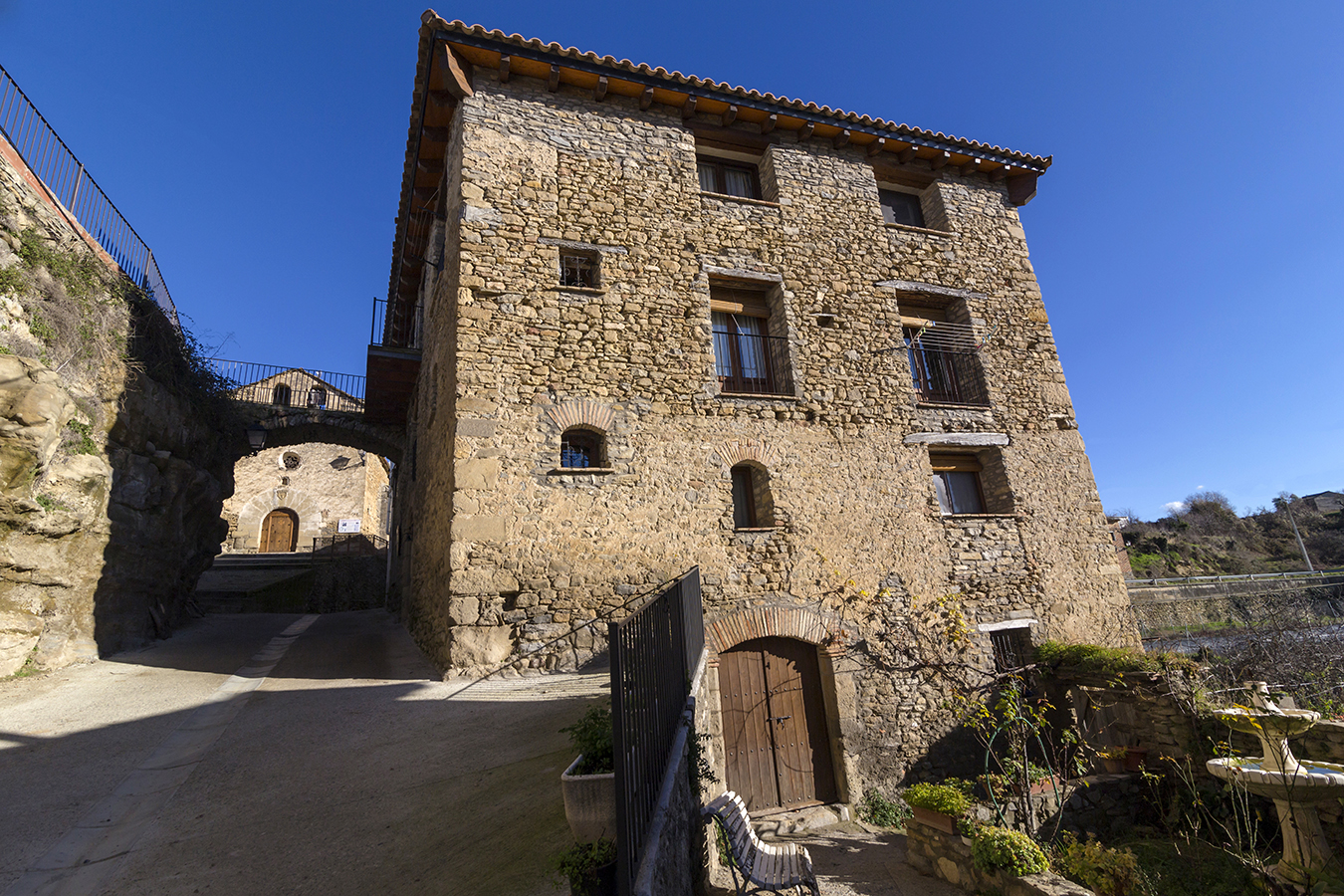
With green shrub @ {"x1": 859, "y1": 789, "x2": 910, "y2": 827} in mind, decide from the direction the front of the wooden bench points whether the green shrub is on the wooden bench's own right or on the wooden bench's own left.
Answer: on the wooden bench's own left

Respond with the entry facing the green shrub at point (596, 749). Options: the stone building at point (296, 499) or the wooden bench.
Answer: the stone building

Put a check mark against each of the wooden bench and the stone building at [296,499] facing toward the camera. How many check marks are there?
1

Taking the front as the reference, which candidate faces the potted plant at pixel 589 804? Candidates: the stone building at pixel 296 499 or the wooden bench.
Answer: the stone building

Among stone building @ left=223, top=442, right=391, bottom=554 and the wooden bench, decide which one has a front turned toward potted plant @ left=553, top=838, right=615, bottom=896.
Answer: the stone building

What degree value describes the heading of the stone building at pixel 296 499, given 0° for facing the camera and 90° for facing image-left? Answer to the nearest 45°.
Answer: approximately 0°

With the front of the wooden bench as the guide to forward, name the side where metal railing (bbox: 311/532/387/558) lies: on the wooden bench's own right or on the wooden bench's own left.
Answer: on the wooden bench's own left

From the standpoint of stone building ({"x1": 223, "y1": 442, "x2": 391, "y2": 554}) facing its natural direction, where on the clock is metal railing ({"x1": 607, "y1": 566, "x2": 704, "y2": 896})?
The metal railing is roughly at 12 o'clock from the stone building.

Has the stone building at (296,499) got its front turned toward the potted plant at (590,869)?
yes

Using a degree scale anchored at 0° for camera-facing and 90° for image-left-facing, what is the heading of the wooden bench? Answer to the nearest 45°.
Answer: approximately 270°

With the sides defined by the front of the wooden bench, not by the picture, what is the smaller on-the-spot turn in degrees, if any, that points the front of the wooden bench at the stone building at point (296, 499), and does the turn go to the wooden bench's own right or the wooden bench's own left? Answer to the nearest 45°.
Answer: approximately 135° to the wooden bench's own left

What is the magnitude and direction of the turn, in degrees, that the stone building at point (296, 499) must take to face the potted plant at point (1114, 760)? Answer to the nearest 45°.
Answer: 0° — it already faces it
